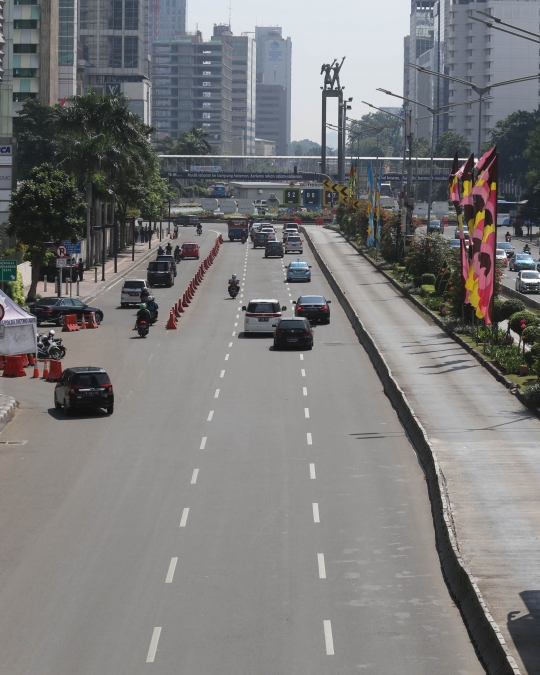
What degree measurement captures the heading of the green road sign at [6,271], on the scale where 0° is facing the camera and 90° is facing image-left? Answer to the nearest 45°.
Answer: approximately 0°

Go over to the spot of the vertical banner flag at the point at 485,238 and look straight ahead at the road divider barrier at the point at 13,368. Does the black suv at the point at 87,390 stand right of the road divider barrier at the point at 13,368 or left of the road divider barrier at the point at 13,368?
left

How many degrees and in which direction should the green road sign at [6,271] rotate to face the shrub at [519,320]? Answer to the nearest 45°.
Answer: approximately 90° to its left

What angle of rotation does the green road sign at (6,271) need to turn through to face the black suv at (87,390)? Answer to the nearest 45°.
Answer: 0° — it already faces it
